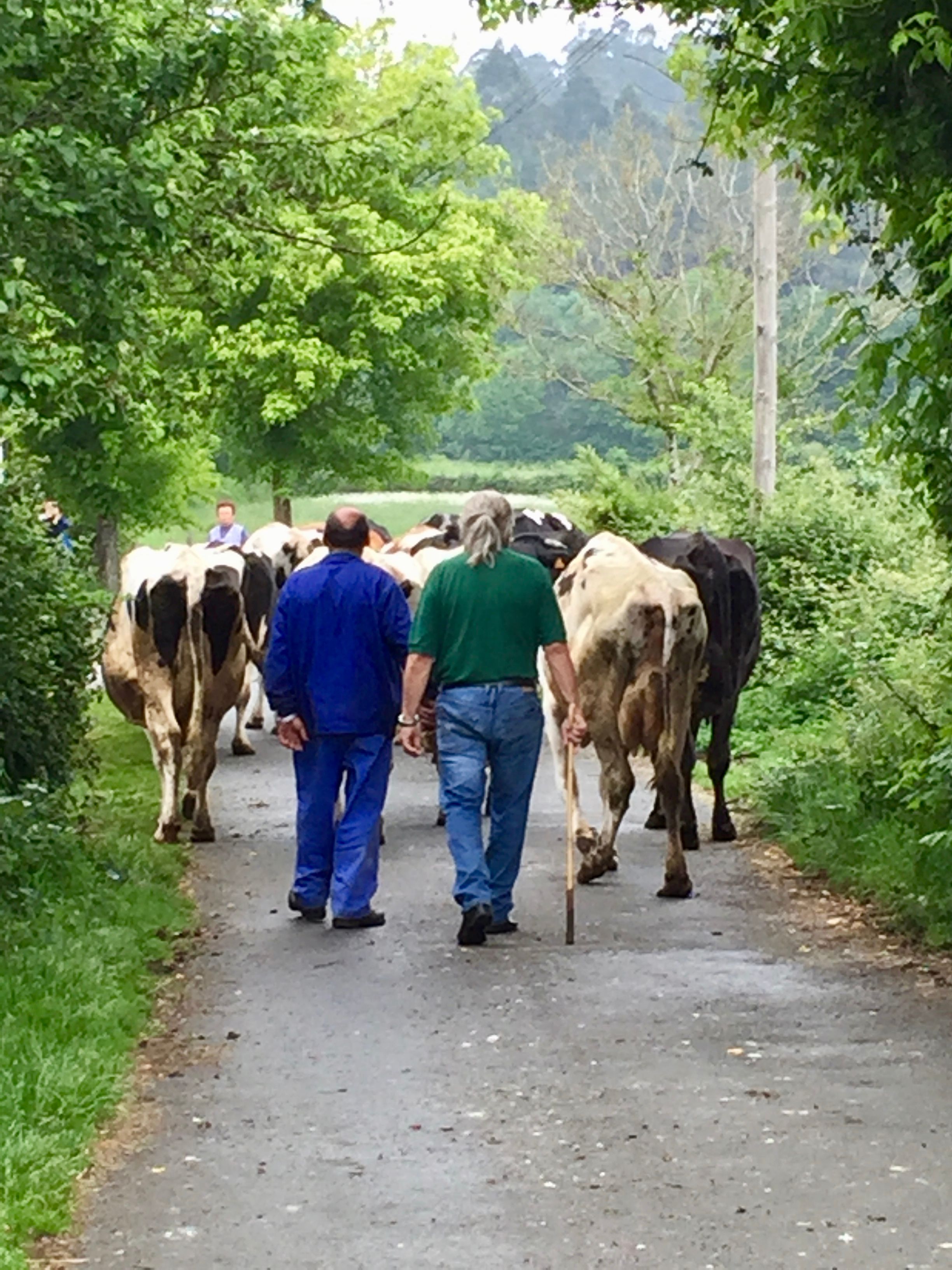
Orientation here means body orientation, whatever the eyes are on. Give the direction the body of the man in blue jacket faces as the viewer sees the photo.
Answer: away from the camera

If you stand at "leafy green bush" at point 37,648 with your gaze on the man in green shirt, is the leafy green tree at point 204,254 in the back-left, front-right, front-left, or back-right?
back-left

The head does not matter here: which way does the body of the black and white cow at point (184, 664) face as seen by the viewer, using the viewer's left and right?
facing away from the viewer

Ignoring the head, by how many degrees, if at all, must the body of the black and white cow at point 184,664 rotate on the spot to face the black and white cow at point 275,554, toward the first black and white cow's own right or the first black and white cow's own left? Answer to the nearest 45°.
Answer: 0° — it already faces it

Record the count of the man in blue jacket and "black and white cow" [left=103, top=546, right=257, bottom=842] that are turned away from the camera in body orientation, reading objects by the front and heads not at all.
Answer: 2

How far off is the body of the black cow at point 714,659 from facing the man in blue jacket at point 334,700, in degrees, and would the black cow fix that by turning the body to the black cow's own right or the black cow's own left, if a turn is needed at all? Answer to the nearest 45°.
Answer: approximately 90° to the black cow's own left

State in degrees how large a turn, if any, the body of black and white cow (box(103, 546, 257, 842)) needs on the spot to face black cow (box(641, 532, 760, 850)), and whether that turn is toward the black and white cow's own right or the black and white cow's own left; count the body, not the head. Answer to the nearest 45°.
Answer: approximately 90° to the black and white cow's own right

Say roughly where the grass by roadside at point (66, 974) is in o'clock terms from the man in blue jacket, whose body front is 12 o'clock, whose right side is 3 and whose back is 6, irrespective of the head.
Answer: The grass by roadside is roughly at 7 o'clock from the man in blue jacket.

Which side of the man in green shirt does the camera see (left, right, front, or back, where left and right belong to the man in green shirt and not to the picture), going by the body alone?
back

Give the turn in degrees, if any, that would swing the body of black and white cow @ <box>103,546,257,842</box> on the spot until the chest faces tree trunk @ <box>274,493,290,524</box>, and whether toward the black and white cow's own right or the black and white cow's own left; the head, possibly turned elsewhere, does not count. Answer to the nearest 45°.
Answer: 0° — it already faces it

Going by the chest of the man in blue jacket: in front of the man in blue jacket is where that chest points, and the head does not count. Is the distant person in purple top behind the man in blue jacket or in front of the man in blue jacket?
in front

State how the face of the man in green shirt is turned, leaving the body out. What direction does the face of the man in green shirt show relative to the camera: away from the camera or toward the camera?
away from the camera

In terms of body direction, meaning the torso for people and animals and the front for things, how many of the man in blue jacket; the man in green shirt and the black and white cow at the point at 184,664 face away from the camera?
3
